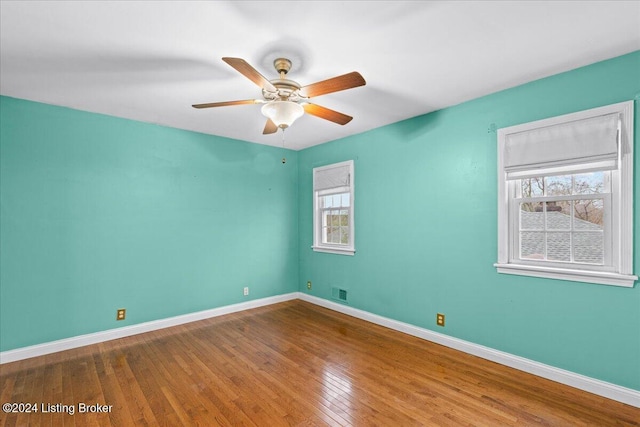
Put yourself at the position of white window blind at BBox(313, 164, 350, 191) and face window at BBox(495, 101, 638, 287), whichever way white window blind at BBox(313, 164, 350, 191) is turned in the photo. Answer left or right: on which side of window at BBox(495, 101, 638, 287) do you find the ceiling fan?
right

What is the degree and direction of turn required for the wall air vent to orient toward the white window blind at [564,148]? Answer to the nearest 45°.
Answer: approximately 90° to its left

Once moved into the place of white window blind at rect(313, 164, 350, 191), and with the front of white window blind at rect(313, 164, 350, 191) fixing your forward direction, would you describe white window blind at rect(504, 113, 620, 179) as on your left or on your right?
on your left

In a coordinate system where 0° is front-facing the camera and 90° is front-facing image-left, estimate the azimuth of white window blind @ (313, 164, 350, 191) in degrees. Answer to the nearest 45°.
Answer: approximately 45°

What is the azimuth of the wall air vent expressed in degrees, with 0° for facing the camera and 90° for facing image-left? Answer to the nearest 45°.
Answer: approximately 45°

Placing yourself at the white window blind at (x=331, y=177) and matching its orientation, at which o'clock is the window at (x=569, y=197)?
The window is roughly at 9 o'clock from the white window blind.

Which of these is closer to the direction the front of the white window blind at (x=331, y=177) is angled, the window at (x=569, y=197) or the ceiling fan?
the ceiling fan

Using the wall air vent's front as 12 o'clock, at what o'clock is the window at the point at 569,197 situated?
The window is roughly at 9 o'clock from the wall air vent.

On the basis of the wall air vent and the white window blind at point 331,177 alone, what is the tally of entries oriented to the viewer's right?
0
